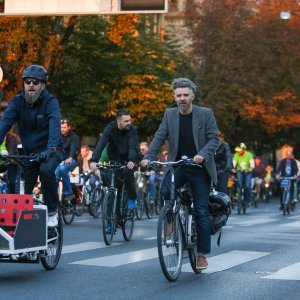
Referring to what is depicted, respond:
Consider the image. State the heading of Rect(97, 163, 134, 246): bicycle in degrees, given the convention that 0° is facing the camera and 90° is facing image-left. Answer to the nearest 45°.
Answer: approximately 45°

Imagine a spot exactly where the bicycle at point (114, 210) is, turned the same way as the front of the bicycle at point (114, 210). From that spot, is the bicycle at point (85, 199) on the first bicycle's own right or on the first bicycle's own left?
on the first bicycle's own right

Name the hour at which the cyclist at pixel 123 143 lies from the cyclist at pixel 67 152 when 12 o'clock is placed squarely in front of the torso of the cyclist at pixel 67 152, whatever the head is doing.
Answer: the cyclist at pixel 123 143 is roughly at 10 o'clock from the cyclist at pixel 67 152.

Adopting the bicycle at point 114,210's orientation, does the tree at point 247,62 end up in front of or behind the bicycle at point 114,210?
behind

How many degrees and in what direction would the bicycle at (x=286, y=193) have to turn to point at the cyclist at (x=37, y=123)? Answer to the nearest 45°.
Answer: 0° — it already faces them
